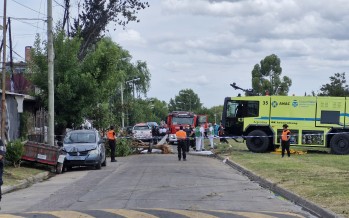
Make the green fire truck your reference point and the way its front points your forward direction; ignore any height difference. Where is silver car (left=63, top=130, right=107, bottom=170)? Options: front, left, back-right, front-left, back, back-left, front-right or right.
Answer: front-left

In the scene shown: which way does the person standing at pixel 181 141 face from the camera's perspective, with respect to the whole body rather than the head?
away from the camera

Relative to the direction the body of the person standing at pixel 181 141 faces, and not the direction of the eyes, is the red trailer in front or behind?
behind

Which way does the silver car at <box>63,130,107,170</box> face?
toward the camera

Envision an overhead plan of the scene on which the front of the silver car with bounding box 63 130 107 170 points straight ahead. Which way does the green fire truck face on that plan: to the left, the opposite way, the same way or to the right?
to the right

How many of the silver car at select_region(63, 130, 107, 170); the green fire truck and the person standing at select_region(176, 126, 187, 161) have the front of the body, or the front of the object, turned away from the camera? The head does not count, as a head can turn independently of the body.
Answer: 1

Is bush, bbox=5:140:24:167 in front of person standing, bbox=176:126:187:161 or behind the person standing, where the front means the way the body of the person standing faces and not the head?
behind

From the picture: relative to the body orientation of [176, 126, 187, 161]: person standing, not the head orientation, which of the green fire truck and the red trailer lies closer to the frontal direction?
the green fire truck

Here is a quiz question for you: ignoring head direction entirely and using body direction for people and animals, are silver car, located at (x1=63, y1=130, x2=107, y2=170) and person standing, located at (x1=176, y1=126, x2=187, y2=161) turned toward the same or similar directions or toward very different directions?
very different directions

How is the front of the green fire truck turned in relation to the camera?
facing to the left of the viewer

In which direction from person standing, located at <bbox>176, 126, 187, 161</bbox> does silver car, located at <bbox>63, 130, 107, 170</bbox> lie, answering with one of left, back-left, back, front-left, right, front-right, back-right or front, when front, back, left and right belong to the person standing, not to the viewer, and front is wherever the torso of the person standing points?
back-left

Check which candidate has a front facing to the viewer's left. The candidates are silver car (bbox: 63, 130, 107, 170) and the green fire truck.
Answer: the green fire truck

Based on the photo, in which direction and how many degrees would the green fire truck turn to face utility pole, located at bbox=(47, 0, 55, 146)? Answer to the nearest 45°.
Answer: approximately 45° to its left

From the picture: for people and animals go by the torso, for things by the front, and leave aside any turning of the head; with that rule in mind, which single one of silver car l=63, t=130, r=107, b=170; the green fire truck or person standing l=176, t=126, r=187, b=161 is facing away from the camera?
the person standing

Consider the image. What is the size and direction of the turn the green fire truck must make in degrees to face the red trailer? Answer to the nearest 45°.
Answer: approximately 45° to its left

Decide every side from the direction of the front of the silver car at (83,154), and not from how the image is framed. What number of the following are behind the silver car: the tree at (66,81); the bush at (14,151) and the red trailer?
1
